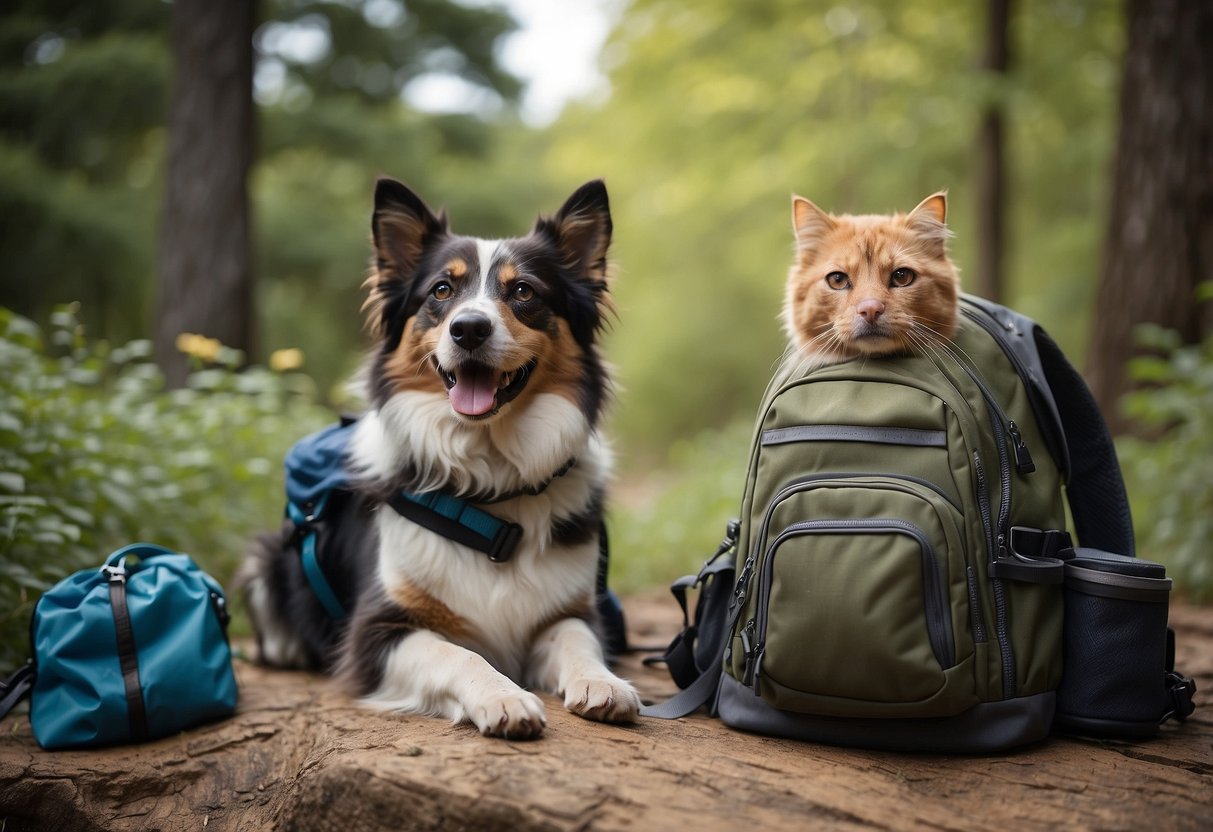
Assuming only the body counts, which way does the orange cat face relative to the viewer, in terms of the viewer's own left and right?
facing the viewer

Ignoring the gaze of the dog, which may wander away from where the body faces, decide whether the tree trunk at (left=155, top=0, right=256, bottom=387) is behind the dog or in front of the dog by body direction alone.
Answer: behind

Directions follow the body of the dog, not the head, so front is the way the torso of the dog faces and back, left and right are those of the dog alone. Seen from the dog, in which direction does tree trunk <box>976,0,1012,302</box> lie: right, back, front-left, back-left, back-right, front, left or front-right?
left

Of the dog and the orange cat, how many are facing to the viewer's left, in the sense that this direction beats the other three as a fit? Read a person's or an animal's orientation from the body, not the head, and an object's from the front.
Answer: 0

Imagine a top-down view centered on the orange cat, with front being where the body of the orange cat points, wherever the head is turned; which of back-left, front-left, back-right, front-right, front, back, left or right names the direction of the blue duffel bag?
right

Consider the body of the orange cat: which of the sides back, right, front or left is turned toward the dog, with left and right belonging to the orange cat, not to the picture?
right

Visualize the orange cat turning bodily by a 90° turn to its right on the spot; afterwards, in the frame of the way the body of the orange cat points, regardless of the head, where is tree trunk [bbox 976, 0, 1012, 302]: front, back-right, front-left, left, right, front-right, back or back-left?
right

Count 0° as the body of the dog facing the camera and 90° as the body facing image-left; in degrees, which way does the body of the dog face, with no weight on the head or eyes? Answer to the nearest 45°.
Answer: approximately 315°

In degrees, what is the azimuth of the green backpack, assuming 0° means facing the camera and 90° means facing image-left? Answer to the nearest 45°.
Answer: approximately 45°
